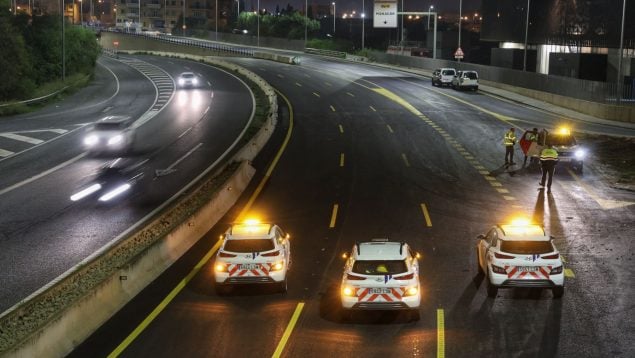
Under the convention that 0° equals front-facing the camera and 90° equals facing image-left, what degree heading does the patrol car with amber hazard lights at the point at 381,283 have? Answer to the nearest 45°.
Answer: approximately 180°

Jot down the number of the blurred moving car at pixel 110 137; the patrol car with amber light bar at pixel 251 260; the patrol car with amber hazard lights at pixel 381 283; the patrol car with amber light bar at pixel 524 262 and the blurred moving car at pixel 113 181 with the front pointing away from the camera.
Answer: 3

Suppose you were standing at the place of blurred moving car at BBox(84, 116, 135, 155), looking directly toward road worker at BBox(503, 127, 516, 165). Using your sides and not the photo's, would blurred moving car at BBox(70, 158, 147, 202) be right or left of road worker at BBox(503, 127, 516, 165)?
right

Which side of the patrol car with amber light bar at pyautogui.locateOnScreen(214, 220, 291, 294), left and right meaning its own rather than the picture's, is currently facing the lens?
back

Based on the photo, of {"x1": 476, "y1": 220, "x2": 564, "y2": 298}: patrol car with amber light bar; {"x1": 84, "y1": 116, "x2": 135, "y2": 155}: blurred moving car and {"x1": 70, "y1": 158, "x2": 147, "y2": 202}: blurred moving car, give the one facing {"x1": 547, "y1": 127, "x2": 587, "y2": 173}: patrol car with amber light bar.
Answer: {"x1": 476, "y1": 220, "x2": 564, "y2": 298}: patrol car with amber light bar

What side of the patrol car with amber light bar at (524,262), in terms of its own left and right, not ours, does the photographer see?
back

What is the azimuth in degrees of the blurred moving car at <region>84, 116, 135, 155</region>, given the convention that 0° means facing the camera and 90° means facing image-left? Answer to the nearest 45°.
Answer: approximately 45°

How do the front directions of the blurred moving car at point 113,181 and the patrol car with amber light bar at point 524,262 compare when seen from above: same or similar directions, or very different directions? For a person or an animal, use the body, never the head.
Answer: very different directions

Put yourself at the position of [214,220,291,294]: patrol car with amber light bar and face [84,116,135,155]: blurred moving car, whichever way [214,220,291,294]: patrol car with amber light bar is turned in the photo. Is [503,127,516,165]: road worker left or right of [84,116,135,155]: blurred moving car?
right

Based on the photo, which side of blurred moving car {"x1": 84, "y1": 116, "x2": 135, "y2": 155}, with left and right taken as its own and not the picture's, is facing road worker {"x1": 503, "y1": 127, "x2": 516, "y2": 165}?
left

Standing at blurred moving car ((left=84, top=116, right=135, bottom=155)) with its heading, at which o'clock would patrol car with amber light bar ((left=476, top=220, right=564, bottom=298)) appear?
The patrol car with amber light bar is roughly at 10 o'clock from the blurred moving car.
